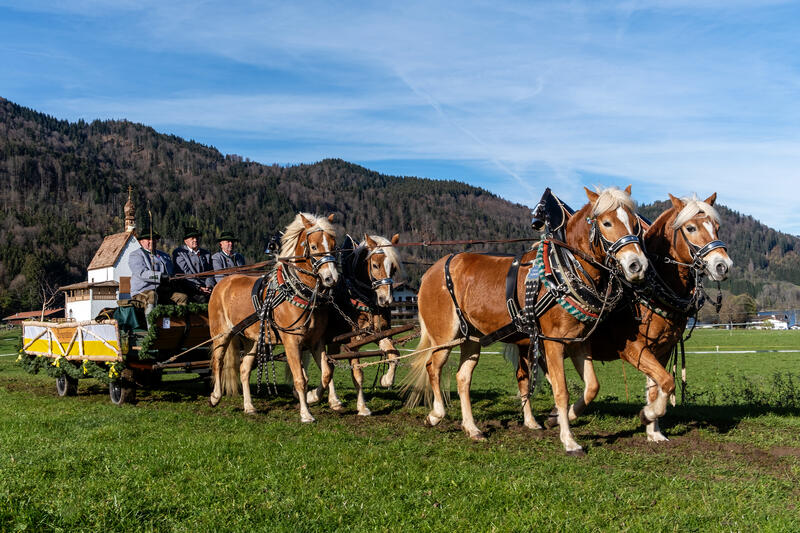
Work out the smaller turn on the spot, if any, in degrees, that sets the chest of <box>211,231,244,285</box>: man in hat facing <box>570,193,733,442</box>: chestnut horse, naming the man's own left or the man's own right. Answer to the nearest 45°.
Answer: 0° — they already face it

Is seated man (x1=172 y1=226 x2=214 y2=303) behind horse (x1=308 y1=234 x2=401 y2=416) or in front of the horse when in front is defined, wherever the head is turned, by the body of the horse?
behind

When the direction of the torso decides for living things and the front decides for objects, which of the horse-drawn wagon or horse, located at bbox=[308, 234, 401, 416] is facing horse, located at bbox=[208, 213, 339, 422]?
the horse-drawn wagon

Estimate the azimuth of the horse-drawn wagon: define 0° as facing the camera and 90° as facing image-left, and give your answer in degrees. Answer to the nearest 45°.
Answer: approximately 315°

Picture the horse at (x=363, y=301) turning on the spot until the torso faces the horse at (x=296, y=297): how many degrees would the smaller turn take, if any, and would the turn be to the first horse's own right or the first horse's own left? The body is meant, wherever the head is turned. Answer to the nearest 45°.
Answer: approximately 90° to the first horse's own right

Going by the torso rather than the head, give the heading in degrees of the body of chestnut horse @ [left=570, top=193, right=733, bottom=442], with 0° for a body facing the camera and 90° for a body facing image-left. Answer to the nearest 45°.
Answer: approximately 315°

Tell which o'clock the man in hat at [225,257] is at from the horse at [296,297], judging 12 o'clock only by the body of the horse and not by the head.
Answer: The man in hat is roughly at 7 o'clock from the horse.

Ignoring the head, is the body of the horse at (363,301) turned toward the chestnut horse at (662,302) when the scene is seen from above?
yes

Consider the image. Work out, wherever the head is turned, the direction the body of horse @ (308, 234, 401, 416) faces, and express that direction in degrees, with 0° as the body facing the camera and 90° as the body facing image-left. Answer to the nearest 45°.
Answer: approximately 315°
